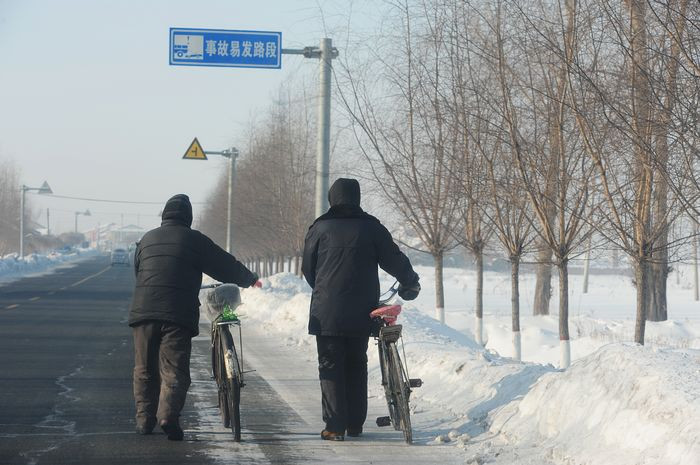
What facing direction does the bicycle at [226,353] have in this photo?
away from the camera

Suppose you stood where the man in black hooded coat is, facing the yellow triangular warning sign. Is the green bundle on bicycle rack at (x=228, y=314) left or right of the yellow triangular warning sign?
left

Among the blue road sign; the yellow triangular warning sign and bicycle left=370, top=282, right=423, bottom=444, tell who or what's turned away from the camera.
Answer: the bicycle

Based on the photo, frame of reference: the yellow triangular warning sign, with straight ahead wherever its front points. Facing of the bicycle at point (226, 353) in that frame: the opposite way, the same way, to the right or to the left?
the opposite way

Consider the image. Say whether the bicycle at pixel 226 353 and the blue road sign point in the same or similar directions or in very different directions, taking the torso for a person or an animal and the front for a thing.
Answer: very different directions

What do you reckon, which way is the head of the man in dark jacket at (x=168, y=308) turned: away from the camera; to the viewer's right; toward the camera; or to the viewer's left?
away from the camera

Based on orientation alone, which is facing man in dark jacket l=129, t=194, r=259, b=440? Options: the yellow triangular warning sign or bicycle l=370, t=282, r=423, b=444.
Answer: the yellow triangular warning sign

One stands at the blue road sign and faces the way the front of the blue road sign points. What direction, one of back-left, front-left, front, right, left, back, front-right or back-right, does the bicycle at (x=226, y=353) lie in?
front

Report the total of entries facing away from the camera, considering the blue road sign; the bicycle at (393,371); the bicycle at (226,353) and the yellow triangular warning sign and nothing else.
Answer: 2

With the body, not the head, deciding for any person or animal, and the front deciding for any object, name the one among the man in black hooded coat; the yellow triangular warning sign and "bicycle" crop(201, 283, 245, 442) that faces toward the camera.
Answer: the yellow triangular warning sign

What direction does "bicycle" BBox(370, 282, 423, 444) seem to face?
away from the camera

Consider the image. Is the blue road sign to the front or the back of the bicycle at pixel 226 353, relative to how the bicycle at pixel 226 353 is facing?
to the front

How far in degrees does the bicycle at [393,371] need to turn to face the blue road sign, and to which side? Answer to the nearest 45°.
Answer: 0° — it already faces it

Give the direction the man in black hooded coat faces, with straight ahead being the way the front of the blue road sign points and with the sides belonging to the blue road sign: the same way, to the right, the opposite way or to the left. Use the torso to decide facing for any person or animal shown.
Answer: the opposite way

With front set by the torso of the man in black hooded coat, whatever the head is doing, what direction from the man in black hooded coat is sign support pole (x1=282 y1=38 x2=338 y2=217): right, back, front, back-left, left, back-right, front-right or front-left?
front

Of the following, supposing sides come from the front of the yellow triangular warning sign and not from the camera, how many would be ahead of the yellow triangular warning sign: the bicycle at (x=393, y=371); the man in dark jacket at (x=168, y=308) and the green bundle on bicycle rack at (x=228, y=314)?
3

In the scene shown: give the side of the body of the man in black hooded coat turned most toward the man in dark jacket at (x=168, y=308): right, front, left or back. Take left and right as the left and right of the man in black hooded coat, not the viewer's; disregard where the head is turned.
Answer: left

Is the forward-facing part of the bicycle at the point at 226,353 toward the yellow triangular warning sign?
yes

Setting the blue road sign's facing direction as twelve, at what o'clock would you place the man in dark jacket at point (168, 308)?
The man in dark jacket is roughly at 12 o'clock from the blue road sign.

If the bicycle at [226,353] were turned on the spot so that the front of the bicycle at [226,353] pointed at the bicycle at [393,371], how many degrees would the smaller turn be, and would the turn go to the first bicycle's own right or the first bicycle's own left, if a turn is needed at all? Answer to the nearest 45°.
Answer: approximately 135° to the first bicycle's own right
